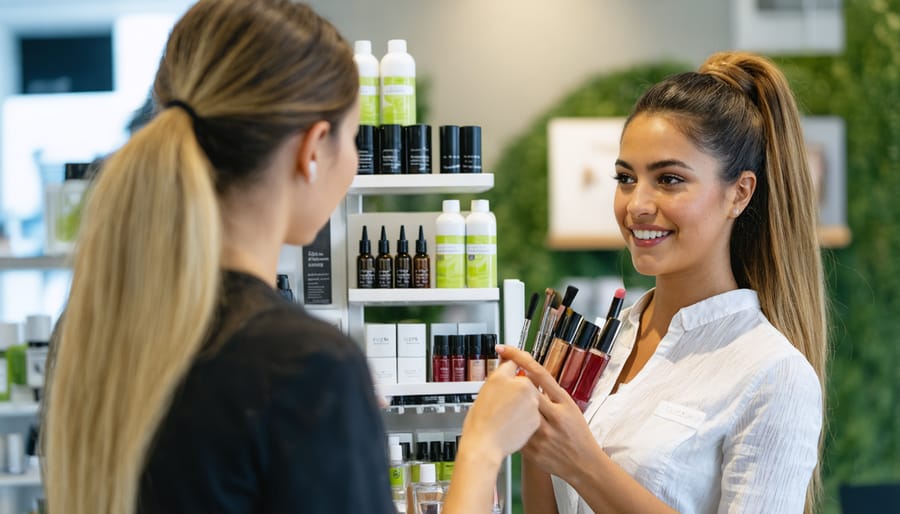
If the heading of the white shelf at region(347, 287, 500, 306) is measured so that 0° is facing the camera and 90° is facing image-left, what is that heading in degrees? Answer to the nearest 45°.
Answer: approximately 0°

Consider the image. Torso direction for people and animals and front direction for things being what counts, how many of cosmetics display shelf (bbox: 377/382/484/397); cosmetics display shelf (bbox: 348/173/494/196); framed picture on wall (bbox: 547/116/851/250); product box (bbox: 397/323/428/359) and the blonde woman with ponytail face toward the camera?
4

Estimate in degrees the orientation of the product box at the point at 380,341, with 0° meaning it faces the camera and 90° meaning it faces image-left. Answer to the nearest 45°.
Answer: approximately 0°

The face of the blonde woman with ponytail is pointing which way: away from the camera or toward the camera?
away from the camera
